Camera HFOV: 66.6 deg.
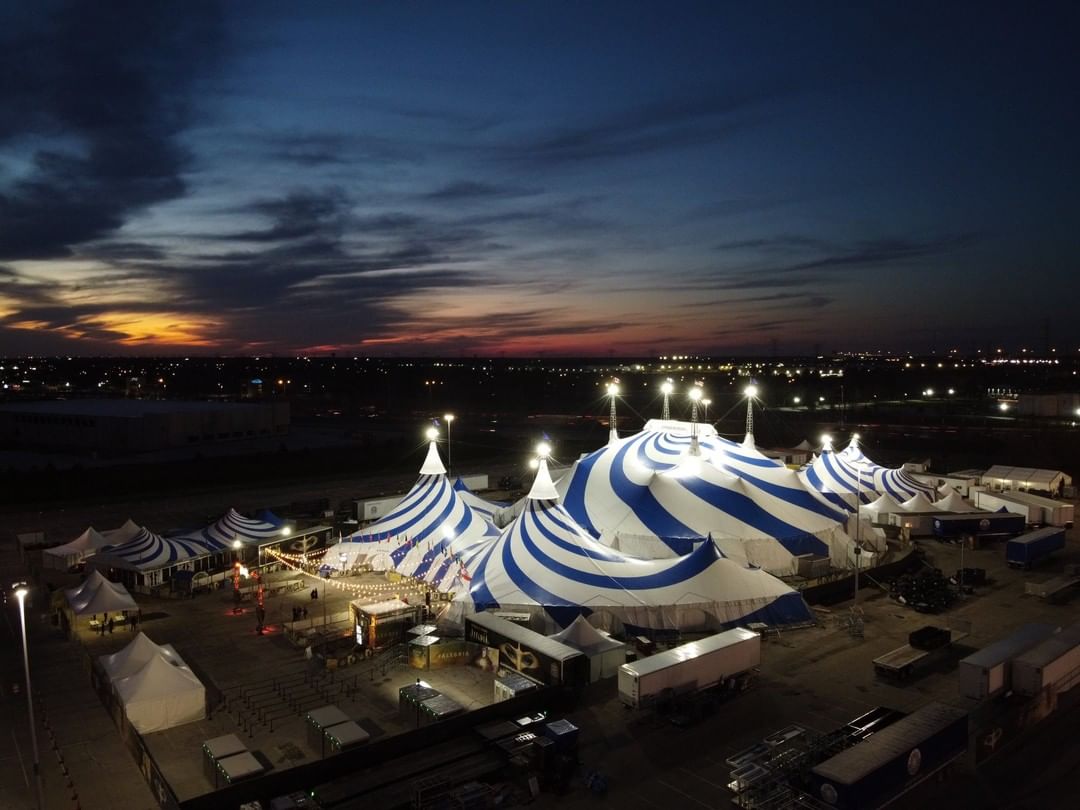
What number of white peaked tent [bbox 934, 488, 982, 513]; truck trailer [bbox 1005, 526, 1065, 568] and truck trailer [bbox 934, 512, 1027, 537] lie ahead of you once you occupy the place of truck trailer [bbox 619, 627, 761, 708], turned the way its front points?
3

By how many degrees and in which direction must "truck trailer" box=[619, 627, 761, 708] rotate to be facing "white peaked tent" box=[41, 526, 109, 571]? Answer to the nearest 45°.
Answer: approximately 135° to its left

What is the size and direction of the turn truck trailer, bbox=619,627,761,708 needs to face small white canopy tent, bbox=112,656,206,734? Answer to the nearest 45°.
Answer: approximately 135° to its left

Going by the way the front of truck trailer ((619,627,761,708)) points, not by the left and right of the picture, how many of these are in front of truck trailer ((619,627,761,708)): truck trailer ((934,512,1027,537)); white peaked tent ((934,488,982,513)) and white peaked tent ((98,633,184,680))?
2

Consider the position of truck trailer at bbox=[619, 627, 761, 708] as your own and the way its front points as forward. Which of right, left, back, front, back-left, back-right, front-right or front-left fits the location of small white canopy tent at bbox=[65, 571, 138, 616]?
back-left
